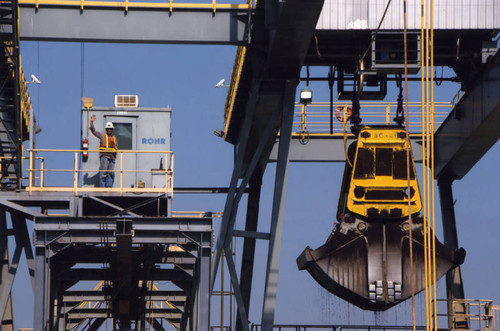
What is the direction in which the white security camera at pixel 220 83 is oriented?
to the viewer's left

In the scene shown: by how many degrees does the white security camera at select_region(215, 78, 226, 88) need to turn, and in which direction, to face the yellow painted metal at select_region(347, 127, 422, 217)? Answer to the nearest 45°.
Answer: approximately 180°
